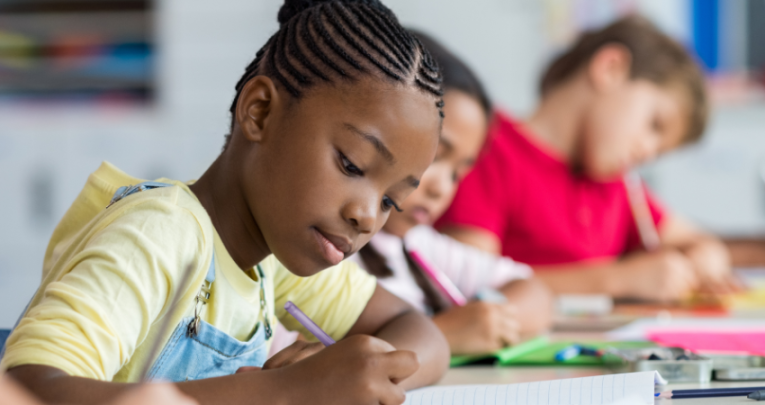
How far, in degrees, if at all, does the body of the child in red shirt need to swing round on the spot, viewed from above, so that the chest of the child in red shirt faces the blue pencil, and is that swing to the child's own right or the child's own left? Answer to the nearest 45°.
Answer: approximately 45° to the child's own right

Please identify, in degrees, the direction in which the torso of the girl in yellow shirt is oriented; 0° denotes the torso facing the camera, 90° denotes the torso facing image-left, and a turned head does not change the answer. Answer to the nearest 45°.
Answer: approximately 315°

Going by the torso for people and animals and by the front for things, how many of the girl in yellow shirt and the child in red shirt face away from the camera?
0

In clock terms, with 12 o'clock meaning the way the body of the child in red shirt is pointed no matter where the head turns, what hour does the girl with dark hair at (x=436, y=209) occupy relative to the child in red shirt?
The girl with dark hair is roughly at 2 o'clock from the child in red shirt.

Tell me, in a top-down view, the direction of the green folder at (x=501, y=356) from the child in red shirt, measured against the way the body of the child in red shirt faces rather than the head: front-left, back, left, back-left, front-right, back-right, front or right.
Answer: front-right

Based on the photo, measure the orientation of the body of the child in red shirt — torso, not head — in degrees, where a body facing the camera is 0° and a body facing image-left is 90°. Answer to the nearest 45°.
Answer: approximately 315°
